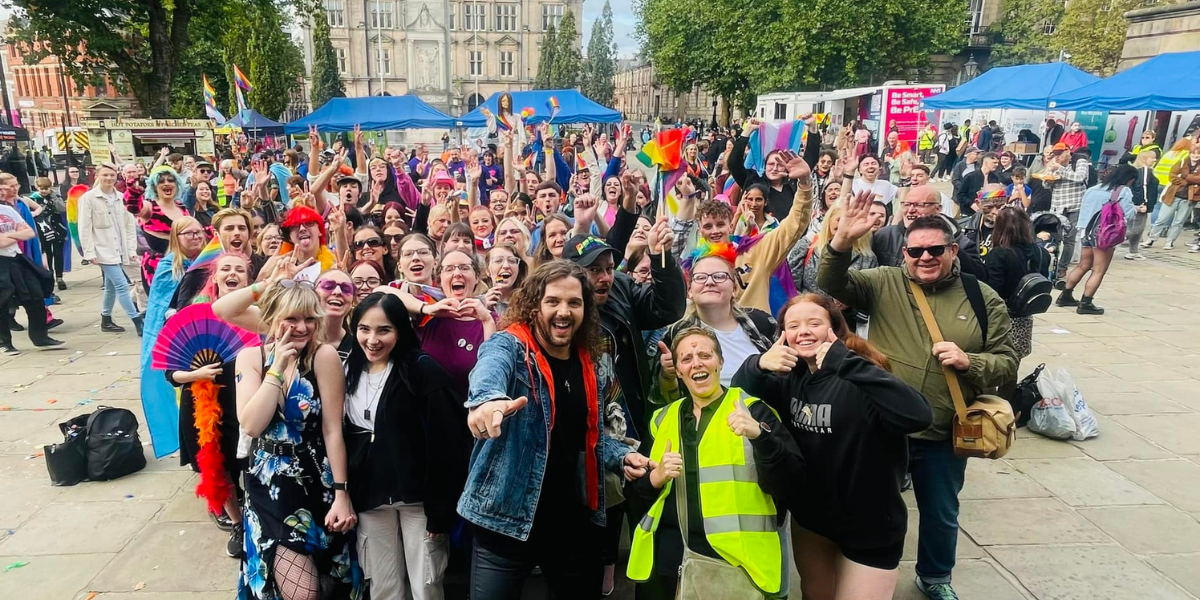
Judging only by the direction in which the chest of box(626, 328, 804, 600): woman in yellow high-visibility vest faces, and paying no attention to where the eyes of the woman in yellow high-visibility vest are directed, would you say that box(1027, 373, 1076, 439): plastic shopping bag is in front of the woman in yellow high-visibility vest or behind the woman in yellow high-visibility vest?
behind

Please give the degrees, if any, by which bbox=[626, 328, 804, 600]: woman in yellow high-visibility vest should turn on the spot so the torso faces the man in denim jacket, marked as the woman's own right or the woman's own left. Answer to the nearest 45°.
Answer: approximately 90° to the woman's own right

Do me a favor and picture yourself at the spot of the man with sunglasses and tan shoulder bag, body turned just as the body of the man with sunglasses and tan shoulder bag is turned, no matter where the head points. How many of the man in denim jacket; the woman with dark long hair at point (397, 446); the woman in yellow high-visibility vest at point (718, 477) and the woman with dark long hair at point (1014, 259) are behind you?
1

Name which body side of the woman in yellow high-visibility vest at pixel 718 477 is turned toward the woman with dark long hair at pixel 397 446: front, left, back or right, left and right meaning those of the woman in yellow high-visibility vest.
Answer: right

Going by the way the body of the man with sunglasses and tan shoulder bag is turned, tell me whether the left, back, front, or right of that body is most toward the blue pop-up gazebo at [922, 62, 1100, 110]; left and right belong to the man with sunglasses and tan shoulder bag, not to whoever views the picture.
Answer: back

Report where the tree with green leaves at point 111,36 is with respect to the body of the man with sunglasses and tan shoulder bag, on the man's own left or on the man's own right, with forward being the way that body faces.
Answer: on the man's own right

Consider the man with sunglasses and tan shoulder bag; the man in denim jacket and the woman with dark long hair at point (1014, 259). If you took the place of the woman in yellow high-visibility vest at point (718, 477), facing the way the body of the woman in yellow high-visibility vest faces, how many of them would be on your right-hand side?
1

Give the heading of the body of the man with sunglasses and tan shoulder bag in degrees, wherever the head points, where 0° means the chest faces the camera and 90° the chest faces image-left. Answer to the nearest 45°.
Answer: approximately 0°

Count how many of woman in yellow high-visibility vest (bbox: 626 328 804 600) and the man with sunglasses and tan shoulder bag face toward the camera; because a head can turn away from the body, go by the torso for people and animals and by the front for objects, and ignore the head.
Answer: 2

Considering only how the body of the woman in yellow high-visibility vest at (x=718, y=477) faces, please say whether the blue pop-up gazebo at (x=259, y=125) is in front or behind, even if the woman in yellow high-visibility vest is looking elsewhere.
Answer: behind

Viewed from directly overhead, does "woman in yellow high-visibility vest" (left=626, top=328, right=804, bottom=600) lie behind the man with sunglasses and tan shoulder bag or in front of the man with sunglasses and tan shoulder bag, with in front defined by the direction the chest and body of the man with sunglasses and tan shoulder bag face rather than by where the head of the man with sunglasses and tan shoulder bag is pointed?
in front
